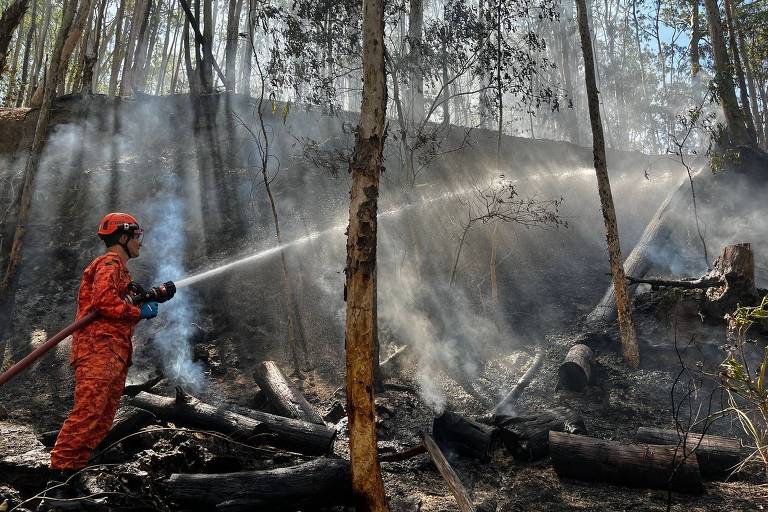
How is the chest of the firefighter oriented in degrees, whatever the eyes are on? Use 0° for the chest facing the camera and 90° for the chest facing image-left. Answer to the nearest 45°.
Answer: approximately 270°

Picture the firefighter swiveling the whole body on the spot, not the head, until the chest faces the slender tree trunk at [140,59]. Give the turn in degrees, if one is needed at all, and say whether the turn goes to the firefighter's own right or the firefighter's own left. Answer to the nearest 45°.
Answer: approximately 90° to the firefighter's own left

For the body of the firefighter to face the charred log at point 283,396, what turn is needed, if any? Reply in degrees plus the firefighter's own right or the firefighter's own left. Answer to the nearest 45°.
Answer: approximately 45° to the firefighter's own left

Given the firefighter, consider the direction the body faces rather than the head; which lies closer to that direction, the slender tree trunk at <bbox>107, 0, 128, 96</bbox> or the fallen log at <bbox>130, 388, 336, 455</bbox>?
the fallen log

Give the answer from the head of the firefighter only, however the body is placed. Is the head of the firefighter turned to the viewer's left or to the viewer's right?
to the viewer's right

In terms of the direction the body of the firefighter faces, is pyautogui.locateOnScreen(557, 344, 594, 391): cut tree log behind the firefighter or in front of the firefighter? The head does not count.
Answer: in front

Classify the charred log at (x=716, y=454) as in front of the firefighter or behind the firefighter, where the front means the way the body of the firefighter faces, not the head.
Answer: in front
